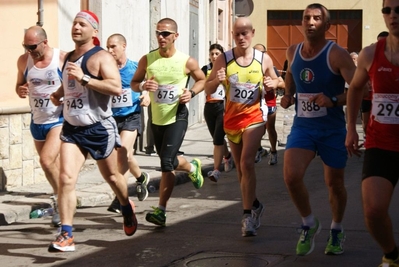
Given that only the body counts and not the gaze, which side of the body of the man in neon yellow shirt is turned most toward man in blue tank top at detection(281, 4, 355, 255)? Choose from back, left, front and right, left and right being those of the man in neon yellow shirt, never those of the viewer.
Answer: left

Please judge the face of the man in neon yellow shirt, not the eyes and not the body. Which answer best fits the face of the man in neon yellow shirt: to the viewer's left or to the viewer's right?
to the viewer's left

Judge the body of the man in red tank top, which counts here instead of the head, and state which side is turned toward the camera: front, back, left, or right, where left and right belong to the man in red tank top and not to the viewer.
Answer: front

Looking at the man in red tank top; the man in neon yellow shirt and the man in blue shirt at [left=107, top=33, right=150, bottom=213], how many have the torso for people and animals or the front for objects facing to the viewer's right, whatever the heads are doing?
0

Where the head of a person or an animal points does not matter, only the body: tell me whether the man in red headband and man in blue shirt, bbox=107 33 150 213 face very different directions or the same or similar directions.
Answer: same or similar directions

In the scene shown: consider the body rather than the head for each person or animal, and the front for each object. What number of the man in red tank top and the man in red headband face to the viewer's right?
0

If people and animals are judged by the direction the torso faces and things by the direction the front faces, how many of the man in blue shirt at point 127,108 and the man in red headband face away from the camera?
0

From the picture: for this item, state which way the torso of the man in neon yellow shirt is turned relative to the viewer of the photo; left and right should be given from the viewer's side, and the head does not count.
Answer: facing the viewer and to the left of the viewer

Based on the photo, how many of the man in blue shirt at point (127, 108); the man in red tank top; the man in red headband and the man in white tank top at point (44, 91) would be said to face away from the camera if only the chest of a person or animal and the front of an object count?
0

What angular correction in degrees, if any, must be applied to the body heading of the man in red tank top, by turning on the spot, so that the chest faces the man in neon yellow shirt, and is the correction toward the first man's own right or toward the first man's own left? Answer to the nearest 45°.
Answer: approximately 135° to the first man's own right

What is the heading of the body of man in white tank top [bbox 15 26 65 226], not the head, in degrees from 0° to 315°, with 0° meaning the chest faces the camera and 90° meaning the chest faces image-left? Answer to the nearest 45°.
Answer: approximately 45°

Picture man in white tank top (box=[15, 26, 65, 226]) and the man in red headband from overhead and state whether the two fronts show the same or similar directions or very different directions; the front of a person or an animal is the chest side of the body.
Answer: same or similar directions
